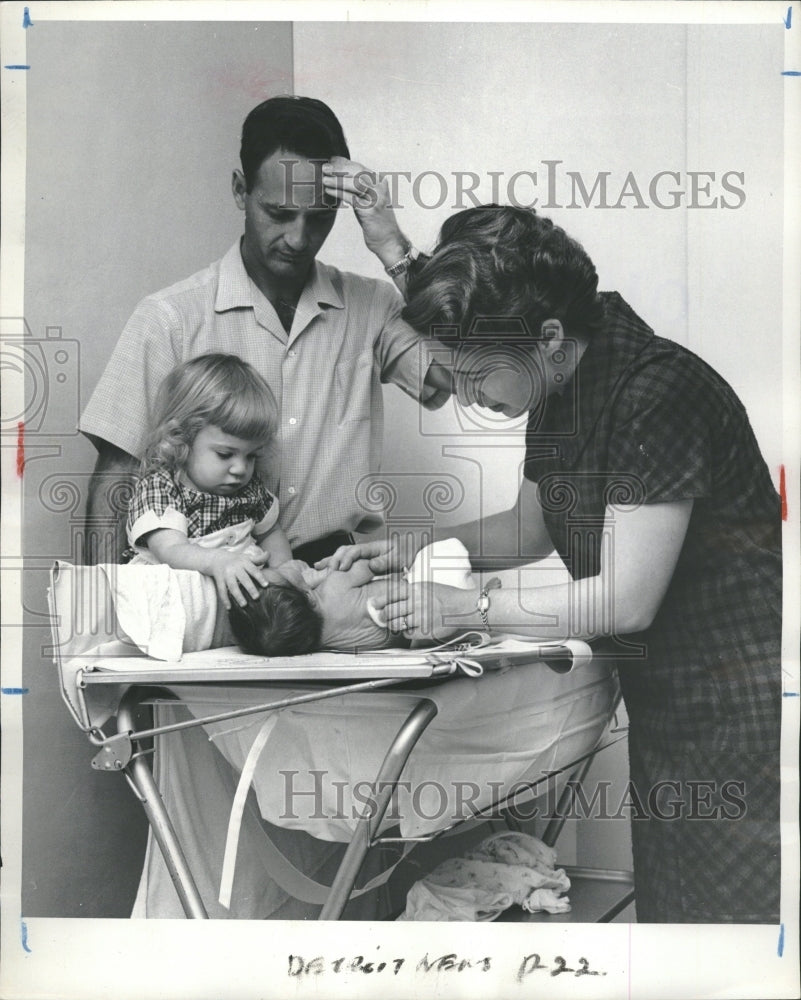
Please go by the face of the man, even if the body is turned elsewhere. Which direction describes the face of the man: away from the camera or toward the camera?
toward the camera

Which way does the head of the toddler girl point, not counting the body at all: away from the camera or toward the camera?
toward the camera

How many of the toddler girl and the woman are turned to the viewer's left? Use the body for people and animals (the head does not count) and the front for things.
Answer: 1

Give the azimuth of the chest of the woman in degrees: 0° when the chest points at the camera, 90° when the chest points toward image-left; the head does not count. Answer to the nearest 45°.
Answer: approximately 90°

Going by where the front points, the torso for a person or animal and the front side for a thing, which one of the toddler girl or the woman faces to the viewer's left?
the woman
